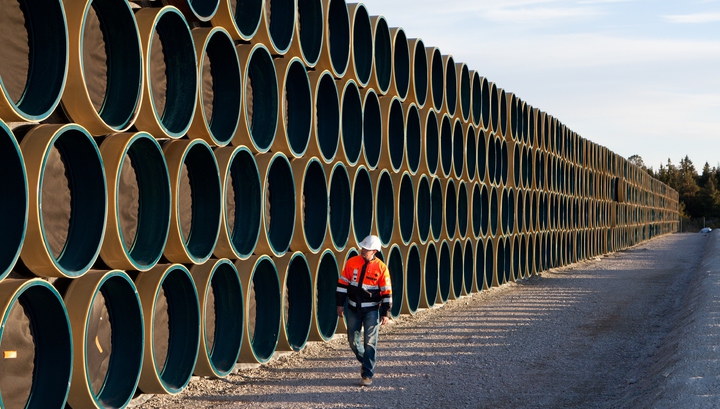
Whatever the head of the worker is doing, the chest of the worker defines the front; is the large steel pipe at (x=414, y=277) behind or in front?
behind

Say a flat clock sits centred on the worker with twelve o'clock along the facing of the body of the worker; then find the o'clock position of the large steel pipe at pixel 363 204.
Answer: The large steel pipe is roughly at 6 o'clock from the worker.

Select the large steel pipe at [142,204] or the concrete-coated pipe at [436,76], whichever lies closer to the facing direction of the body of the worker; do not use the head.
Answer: the large steel pipe

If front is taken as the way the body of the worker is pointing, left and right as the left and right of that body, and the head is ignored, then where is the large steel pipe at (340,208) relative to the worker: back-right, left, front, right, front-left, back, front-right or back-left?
back

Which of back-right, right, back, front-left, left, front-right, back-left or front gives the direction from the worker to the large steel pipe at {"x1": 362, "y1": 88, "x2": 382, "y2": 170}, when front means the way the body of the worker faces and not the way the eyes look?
back

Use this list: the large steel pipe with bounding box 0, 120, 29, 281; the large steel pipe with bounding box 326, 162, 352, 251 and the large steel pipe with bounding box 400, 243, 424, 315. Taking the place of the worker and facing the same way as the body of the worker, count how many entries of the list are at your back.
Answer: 2

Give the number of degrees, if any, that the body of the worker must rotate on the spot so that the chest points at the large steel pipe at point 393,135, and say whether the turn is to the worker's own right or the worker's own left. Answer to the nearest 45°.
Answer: approximately 180°

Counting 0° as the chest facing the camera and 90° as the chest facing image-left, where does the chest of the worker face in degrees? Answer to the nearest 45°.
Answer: approximately 0°

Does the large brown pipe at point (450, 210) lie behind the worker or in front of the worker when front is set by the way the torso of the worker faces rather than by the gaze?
behind

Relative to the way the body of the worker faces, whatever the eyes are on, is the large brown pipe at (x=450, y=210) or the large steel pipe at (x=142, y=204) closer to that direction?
the large steel pipe
